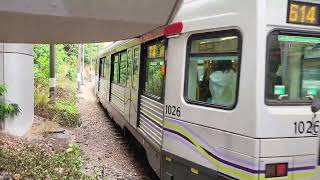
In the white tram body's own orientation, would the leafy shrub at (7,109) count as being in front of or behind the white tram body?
in front
